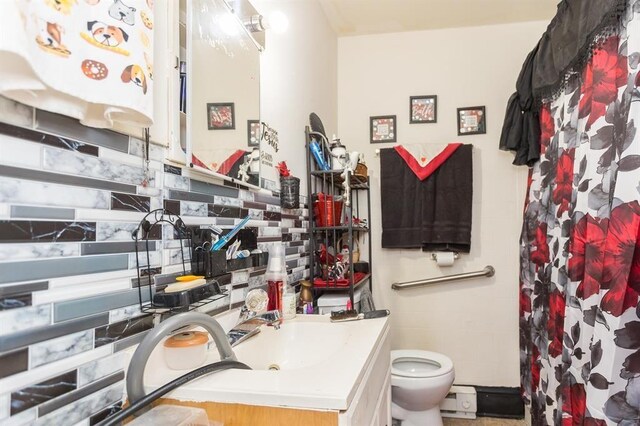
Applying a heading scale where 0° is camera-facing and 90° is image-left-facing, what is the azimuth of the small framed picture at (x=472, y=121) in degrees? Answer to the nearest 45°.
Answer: approximately 0°

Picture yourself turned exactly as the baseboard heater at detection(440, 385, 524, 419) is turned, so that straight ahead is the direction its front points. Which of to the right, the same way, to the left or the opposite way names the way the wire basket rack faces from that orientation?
to the left

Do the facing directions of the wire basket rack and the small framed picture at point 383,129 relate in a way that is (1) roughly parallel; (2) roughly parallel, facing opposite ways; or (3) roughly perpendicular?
roughly perpendicular

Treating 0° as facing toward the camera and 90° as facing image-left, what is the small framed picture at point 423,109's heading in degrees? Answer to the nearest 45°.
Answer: approximately 0°
